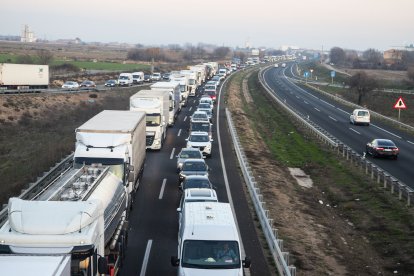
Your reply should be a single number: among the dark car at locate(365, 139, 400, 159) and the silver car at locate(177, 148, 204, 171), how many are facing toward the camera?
1

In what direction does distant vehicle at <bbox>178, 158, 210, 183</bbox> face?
toward the camera

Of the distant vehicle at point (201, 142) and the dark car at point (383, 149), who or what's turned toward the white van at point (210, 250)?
the distant vehicle

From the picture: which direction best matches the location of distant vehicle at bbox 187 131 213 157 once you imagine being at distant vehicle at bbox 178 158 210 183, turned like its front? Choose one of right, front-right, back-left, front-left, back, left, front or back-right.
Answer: back

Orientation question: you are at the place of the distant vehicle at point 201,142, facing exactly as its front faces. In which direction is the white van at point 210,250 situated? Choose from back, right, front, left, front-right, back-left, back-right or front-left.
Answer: front

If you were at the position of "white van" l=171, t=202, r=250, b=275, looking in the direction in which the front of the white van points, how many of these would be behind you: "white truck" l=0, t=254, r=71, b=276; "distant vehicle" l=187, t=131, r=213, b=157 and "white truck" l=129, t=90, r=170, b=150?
2

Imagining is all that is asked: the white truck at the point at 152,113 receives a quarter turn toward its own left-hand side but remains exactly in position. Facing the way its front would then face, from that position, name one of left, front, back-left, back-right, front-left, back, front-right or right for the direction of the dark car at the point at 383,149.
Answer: front

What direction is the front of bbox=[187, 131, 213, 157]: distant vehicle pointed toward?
toward the camera

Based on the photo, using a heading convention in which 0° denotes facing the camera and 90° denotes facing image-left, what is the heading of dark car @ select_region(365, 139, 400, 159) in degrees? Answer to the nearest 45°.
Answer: approximately 135°

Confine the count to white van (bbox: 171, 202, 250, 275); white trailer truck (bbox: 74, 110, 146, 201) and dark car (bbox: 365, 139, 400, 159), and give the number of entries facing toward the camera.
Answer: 2

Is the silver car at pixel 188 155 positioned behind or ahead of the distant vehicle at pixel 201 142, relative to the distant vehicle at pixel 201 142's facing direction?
ahead

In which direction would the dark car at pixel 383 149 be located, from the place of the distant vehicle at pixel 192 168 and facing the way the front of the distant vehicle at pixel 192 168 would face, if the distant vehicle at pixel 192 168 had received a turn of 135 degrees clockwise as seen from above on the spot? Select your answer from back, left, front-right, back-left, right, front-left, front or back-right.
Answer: right

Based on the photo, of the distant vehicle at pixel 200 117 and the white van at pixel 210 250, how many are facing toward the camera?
2

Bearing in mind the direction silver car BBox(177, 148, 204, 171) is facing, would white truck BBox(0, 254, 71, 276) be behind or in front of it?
in front
